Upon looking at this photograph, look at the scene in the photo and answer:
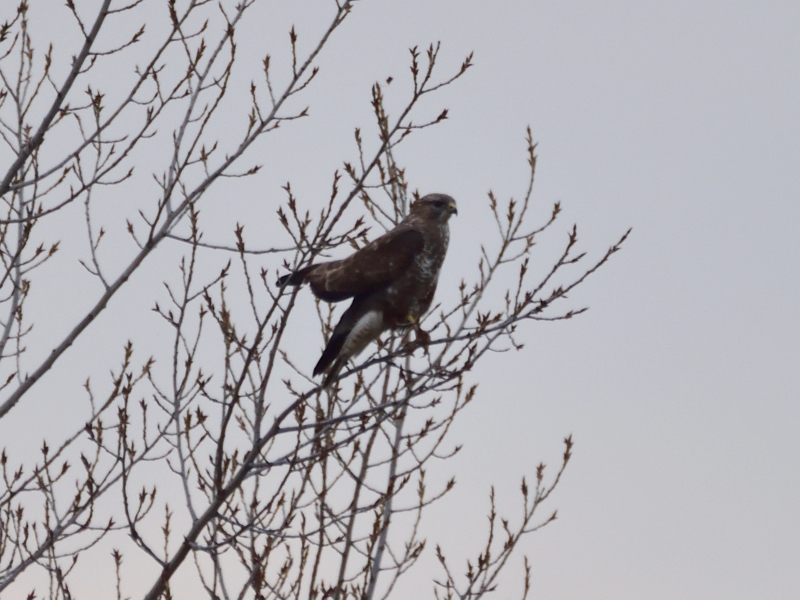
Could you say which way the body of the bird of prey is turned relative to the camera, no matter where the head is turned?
to the viewer's right
